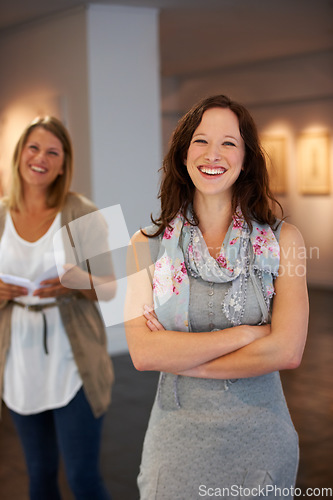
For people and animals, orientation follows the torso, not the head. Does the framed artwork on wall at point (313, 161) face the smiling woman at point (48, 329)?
yes

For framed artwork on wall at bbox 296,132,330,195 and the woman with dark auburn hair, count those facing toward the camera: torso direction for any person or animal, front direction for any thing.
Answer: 2

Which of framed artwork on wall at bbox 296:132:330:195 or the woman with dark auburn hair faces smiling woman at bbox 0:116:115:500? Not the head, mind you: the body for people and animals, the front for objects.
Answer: the framed artwork on wall

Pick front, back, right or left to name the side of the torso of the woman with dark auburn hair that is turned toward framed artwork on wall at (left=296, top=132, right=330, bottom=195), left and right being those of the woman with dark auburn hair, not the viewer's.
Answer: back

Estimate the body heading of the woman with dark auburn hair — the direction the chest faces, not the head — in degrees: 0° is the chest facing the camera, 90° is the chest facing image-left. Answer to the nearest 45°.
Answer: approximately 0°

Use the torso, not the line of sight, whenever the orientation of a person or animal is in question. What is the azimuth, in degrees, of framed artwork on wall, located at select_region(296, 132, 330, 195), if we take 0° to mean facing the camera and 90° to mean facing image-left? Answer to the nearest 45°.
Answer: approximately 0°
